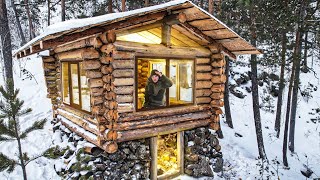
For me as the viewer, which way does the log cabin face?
facing the viewer and to the right of the viewer
